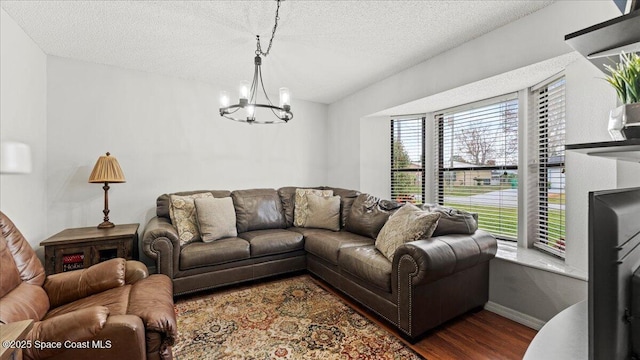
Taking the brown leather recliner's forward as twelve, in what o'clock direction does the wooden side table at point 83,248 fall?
The wooden side table is roughly at 9 o'clock from the brown leather recliner.

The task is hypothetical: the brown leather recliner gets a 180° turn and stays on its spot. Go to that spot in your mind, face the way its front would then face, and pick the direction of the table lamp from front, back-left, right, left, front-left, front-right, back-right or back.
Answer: right

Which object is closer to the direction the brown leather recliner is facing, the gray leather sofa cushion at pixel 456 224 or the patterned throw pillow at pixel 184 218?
the gray leather sofa cushion

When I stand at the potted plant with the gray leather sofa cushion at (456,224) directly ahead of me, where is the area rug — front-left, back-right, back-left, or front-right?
front-left

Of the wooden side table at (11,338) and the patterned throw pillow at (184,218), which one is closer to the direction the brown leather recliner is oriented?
the patterned throw pillow

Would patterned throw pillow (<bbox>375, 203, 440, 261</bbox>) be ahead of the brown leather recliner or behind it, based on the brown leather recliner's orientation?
ahead

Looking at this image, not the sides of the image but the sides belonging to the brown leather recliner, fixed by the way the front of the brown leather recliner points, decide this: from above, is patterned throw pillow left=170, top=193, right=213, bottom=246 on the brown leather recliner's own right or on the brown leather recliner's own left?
on the brown leather recliner's own left

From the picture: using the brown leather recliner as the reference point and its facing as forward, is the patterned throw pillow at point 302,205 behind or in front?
in front

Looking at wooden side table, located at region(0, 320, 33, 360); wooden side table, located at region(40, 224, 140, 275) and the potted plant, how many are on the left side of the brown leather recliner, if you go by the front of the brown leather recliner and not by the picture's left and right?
1

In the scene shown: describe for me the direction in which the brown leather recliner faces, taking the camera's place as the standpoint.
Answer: facing to the right of the viewer

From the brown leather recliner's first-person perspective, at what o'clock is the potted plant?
The potted plant is roughly at 2 o'clock from the brown leather recliner.

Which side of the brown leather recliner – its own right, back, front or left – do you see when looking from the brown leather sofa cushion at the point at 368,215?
front

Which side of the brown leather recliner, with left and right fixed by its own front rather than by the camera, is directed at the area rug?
front

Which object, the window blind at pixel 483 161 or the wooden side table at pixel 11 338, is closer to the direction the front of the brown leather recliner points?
the window blind

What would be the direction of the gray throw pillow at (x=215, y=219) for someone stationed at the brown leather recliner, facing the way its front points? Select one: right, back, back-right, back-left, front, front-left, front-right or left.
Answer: front-left

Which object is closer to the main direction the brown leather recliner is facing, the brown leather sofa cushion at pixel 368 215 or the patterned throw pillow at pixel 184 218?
the brown leather sofa cushion
